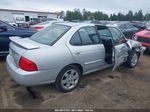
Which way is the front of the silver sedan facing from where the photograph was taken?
facing away from the viewer and to the right of the viewer
